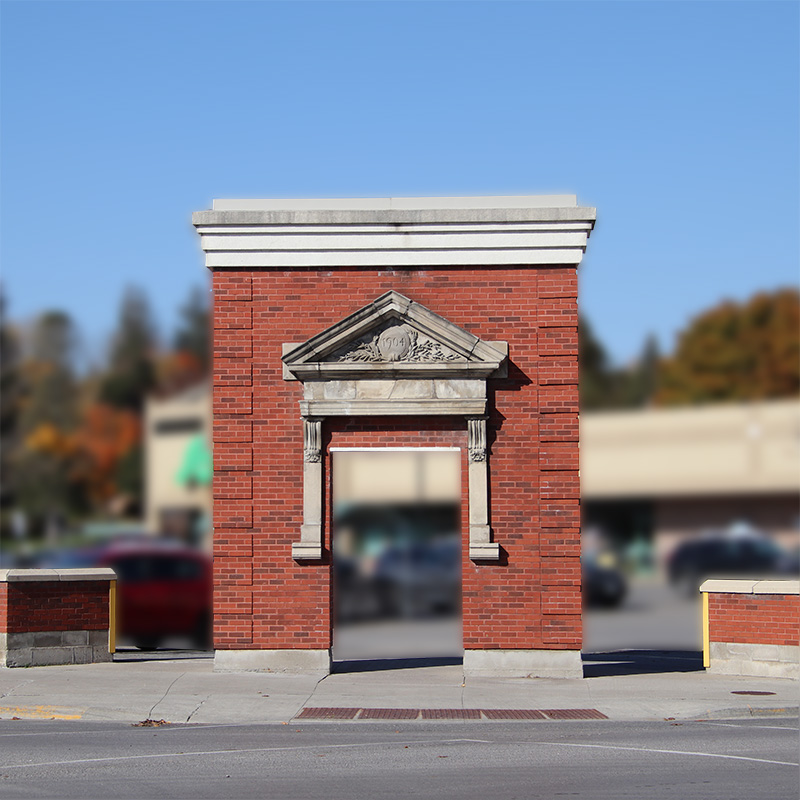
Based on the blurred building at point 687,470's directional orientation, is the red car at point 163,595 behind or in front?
in front

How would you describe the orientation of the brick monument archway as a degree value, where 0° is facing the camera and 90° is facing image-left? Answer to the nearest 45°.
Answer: approximately 0°

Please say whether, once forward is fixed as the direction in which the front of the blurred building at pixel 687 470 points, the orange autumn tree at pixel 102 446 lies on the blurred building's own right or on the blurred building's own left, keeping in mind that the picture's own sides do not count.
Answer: on the blurred building's own right

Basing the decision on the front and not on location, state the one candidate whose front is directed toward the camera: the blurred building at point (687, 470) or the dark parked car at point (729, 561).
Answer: the blurred building

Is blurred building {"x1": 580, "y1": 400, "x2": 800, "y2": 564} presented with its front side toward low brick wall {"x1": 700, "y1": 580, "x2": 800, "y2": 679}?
yes

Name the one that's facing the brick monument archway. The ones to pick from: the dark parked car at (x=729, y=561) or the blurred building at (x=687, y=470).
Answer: the blurred building

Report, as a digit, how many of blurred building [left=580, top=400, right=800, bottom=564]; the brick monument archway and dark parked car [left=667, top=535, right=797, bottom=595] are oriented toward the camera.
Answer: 2

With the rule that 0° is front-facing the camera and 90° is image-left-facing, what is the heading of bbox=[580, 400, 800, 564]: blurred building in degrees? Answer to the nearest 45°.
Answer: approximately 0°
